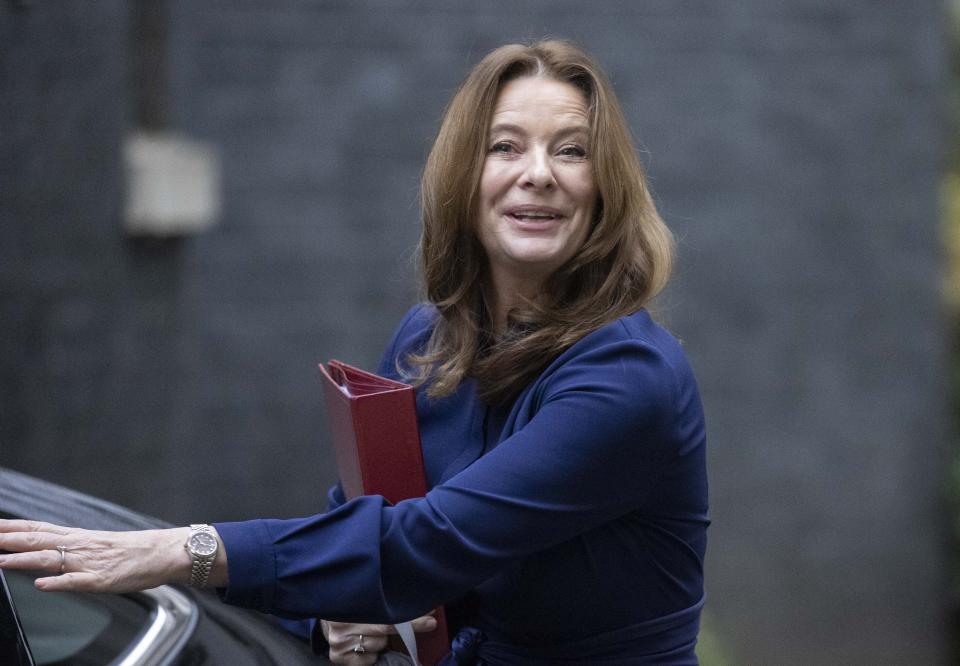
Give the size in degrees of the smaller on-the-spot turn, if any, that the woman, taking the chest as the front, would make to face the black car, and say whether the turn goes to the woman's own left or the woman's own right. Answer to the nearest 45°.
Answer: approximately 45° to the woman's own right

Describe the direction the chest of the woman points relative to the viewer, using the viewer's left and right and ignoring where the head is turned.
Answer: facing the viewer and to the left of the viewer
